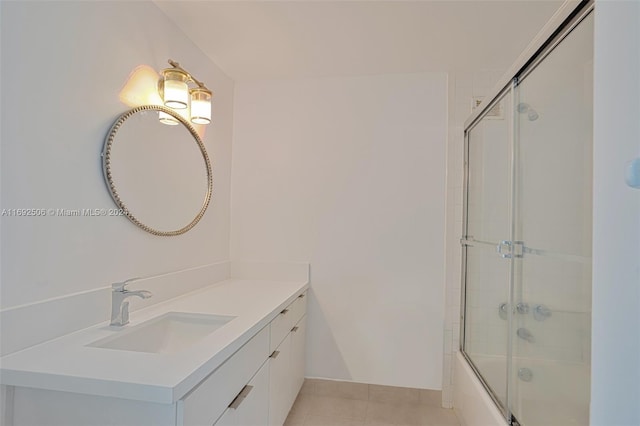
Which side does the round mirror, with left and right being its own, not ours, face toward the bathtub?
front

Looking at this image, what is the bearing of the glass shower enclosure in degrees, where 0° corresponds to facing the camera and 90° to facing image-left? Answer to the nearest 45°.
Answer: approximately 45°

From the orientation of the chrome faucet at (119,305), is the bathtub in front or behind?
in front

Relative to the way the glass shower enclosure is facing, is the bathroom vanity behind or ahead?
ahead

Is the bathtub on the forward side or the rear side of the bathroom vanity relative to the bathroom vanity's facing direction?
on the forward side

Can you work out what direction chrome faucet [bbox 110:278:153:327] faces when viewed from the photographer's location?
facing the viewer and to the right of the viewer

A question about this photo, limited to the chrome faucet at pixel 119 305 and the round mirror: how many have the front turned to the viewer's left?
0

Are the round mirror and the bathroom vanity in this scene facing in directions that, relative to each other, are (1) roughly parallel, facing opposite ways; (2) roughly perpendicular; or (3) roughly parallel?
roughly parallel

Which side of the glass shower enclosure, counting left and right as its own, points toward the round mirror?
front

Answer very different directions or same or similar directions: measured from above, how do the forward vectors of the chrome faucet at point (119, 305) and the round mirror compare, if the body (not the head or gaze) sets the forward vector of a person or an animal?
same or similar directions
